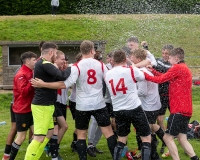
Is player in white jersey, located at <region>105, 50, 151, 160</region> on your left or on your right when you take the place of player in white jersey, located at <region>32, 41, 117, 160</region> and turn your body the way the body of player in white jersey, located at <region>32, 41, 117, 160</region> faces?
on your right

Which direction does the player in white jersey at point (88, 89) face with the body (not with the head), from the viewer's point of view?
away from the camera

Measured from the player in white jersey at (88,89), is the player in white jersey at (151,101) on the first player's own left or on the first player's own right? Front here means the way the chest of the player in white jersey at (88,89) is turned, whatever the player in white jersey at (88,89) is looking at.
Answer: on the first player's own right
